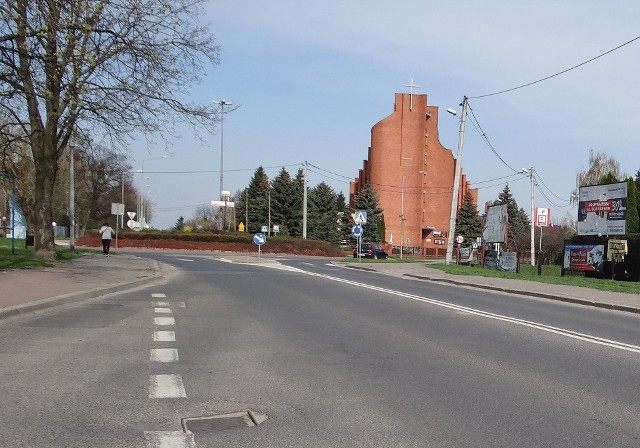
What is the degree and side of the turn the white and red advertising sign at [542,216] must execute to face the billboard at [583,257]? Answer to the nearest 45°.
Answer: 0° — it already faces it

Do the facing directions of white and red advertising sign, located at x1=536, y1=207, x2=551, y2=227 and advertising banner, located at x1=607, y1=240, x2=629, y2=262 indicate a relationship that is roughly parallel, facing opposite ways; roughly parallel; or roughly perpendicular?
roughly parallel

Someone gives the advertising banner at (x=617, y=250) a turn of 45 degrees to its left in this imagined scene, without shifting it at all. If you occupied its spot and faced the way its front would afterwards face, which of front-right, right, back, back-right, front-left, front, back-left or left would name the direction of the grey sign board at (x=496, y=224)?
back

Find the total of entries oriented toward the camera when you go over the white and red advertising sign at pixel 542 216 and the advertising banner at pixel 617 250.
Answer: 2

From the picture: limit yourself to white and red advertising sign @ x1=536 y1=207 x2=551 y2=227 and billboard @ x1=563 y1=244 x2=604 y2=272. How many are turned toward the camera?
2

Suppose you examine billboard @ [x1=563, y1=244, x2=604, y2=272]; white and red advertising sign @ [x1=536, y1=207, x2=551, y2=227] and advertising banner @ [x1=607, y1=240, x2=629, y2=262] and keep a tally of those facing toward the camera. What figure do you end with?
3

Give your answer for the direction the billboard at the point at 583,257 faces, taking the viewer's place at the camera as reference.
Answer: facing the viewer

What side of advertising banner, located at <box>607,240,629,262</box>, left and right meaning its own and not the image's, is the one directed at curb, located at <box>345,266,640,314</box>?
front

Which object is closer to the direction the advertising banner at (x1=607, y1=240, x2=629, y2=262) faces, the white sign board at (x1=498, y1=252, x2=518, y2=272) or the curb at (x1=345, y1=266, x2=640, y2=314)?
the curb

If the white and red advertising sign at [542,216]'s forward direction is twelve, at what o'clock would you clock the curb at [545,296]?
The curb is roughly at 12 o'clock from the white and red advertising sign.

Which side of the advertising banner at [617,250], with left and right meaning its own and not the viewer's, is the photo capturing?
front

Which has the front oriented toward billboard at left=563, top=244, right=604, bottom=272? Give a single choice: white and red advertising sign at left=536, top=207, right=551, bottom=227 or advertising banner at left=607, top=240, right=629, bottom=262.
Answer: the white and red advertising sign

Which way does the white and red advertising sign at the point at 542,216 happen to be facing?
toward the camera

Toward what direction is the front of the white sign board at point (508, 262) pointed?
toward the camera

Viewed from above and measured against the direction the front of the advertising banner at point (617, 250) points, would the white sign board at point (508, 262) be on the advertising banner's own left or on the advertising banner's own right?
on the advertising banner's own right
